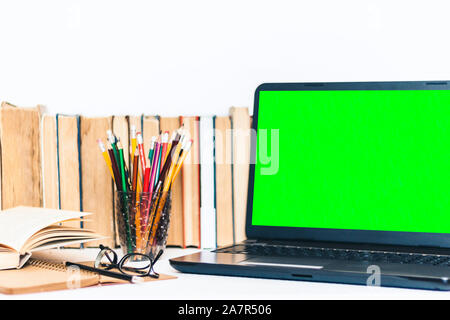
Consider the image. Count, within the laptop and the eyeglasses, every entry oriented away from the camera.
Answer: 0

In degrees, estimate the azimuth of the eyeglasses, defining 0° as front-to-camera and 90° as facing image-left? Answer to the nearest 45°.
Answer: approximately 45°
